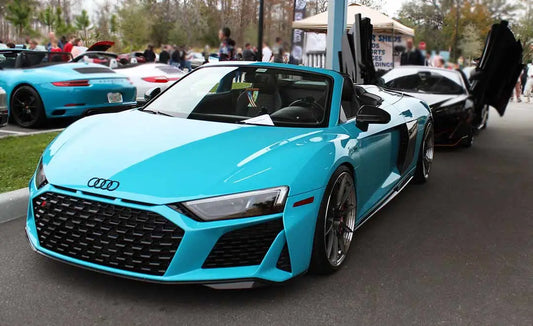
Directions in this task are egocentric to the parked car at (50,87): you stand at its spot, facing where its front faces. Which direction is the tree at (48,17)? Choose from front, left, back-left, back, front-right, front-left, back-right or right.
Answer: front-right

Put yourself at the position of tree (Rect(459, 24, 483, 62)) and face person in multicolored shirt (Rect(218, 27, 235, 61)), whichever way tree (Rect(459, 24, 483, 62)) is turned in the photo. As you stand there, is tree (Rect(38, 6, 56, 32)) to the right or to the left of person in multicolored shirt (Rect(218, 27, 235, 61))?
right

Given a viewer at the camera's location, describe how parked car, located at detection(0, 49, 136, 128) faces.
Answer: facing away from the viewer and to the left of the viewer

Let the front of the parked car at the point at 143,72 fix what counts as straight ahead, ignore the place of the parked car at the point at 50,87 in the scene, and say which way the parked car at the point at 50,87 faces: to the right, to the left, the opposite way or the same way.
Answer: the same way

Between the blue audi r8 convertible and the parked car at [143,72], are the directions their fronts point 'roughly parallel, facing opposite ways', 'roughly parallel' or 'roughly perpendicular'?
roughly perpendicular

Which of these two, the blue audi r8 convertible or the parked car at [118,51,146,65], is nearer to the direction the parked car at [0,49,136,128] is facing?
the parked car

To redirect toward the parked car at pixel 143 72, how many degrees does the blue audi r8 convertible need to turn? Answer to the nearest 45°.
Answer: approximately 135° to its right

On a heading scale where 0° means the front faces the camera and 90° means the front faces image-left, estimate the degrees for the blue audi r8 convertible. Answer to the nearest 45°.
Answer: approximately 45°

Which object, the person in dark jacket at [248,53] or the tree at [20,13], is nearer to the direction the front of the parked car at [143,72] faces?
the tree

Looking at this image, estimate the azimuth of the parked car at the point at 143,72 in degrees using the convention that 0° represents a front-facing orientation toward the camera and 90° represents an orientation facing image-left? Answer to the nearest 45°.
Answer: approximately 135°

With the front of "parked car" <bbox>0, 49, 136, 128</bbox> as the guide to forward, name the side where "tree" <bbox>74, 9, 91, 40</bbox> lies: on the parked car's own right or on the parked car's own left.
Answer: on the parked car's own right

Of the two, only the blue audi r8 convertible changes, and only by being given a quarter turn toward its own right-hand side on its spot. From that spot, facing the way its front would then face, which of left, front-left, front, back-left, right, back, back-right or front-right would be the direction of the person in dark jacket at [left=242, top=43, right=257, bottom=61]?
front-right

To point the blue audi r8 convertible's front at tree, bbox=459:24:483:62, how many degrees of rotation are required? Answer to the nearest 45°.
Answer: approximately 180°

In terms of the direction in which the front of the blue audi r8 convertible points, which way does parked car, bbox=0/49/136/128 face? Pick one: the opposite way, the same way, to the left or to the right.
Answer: to the right

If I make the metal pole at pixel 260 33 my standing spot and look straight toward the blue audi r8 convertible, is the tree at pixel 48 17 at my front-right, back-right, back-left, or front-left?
back-right

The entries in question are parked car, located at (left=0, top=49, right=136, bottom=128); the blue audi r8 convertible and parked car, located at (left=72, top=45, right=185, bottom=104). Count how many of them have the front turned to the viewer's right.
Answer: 0

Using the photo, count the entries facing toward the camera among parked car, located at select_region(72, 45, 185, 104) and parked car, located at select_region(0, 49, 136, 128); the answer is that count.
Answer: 0

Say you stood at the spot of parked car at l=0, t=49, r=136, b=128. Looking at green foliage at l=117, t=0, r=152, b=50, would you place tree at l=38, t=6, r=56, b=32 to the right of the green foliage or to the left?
left
